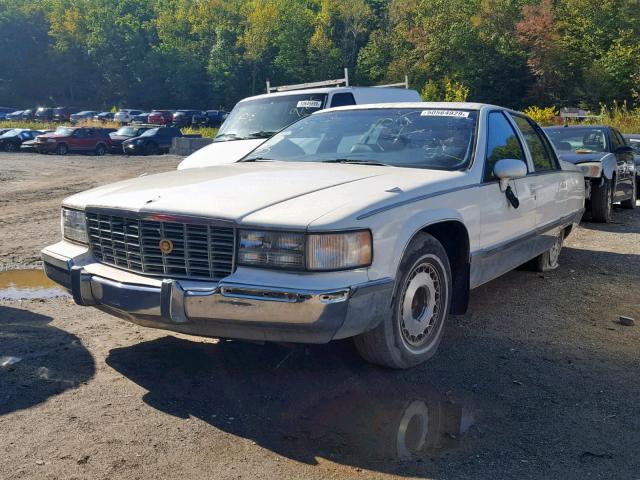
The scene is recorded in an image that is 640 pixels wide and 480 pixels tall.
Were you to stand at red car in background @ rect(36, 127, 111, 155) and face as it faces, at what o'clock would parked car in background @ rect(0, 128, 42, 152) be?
The parked car in background is roughly at 3 o'clock from the red car in background.

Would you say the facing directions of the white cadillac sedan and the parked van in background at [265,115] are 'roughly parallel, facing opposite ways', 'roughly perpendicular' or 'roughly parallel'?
roughly parallel

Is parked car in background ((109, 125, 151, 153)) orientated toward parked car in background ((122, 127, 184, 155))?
no

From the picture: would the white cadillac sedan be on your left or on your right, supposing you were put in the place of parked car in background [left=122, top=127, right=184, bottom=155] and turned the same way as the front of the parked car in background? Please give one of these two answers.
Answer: on your left

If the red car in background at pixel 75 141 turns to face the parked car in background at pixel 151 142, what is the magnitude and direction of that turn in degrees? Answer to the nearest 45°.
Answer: approximately 135° to its left

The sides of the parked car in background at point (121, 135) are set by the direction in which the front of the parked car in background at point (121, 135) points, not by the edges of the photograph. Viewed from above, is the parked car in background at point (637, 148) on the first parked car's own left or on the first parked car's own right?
on the first parked car's own left

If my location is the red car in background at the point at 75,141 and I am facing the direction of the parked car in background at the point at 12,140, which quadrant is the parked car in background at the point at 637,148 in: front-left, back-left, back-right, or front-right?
back-left

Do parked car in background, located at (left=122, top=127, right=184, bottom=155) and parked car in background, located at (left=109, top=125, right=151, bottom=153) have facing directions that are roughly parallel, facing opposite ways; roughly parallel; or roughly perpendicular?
roughly parallel

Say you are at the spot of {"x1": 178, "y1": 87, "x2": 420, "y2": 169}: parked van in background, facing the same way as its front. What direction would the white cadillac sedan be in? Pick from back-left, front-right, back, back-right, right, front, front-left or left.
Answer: front-left

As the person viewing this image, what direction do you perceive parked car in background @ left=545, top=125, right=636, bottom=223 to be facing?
facing the viewer and to the left of the viewer

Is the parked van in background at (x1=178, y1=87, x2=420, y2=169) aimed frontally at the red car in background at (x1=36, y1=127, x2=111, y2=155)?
no

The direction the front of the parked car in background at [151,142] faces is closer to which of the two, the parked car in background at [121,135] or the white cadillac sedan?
the white cadillac sedan

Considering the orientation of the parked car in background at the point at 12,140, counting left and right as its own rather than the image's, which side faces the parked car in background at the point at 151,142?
left

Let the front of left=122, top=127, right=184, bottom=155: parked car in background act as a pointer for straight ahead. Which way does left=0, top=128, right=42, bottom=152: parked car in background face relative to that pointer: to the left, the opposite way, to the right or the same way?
the same way

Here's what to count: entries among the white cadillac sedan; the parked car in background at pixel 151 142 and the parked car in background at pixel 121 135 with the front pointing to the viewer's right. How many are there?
0

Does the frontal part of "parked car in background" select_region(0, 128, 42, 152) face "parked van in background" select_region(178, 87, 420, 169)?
no

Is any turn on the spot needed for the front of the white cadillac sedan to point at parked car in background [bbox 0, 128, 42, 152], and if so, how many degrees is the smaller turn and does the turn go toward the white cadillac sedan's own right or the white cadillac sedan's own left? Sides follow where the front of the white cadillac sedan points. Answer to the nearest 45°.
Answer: approximately 90° to the white cadillac sedan's own right

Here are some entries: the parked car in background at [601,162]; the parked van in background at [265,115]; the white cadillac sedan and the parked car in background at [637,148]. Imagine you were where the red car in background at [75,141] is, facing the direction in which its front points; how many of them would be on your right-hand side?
0

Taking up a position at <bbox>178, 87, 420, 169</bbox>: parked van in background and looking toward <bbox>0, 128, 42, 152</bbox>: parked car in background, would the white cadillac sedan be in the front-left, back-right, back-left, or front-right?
back-left

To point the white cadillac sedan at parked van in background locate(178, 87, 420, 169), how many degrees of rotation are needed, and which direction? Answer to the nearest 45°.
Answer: approximately 135° to its right
